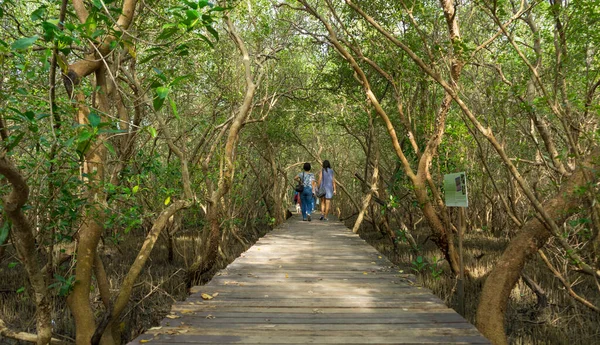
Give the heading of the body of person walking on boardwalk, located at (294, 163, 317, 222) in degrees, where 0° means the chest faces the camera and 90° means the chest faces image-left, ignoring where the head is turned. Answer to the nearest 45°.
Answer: approximately 180°

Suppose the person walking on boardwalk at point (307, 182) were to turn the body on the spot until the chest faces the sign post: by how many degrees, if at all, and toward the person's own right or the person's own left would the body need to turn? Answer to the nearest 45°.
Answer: approximately 180°

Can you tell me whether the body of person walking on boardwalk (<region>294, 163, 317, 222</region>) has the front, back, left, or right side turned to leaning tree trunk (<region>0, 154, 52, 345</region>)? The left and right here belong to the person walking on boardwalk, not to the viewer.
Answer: back

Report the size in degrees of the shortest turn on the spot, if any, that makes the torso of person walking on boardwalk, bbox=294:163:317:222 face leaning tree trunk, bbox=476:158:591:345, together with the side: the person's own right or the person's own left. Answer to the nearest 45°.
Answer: approximately 180°
